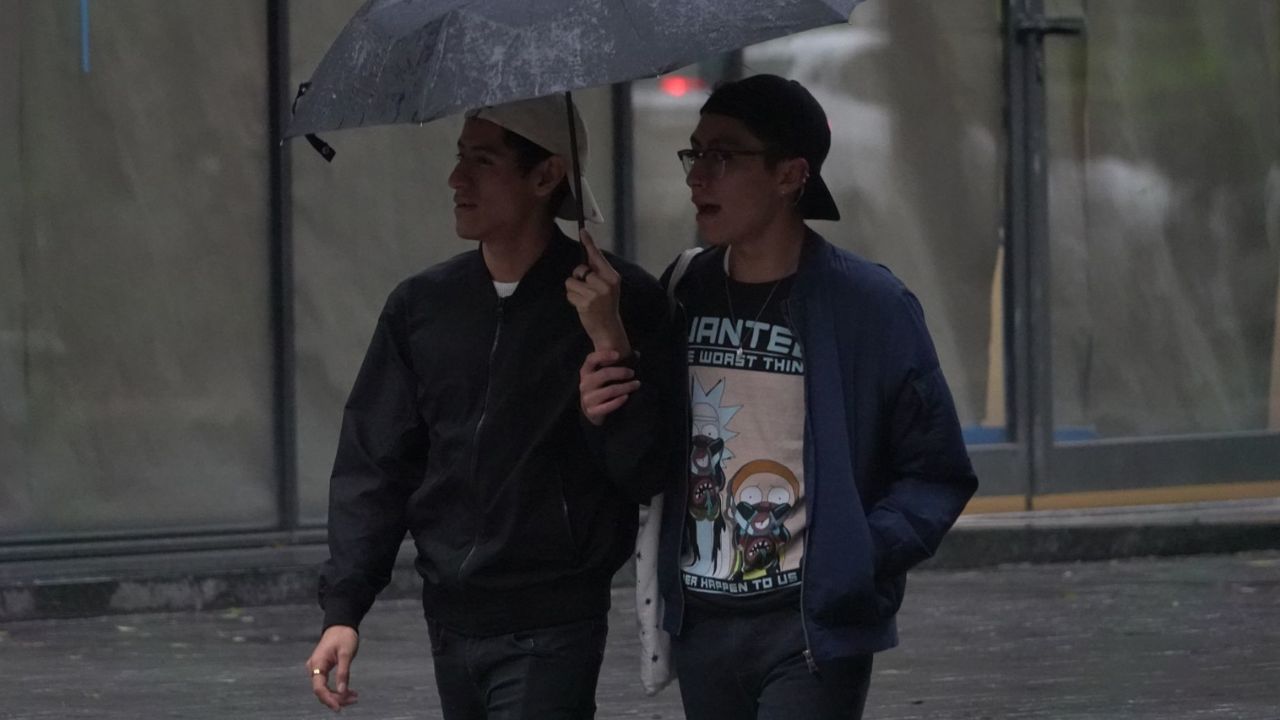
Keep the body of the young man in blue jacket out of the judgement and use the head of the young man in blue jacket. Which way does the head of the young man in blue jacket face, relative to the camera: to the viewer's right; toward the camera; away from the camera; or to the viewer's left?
to the viewer's left

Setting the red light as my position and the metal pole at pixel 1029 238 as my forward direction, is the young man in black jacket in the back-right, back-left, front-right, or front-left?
back-right

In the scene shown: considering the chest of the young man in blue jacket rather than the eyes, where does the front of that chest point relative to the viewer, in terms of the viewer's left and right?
facing the viewer and to the left of the viewer

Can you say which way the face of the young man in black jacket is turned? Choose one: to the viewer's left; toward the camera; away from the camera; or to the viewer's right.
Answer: to the viewer's left

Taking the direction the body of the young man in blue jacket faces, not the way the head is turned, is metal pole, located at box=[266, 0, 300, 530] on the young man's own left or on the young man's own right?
on the young man's own right

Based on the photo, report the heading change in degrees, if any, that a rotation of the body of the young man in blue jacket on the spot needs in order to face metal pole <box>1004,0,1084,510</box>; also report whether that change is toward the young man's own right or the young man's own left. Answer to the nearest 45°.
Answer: approximately 135° to the young man's own right

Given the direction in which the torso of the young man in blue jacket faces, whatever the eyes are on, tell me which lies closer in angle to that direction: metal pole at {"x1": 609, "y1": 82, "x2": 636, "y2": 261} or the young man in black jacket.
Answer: the young man in black jacket

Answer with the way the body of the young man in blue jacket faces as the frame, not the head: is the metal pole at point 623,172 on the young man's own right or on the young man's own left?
on the young man's own right

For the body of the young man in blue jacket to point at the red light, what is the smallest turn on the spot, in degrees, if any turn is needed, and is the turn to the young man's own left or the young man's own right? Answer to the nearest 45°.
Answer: approximately 135° to the young man's own right

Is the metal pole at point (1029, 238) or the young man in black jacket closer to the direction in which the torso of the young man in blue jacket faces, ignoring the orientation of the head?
the young man in black jacket
